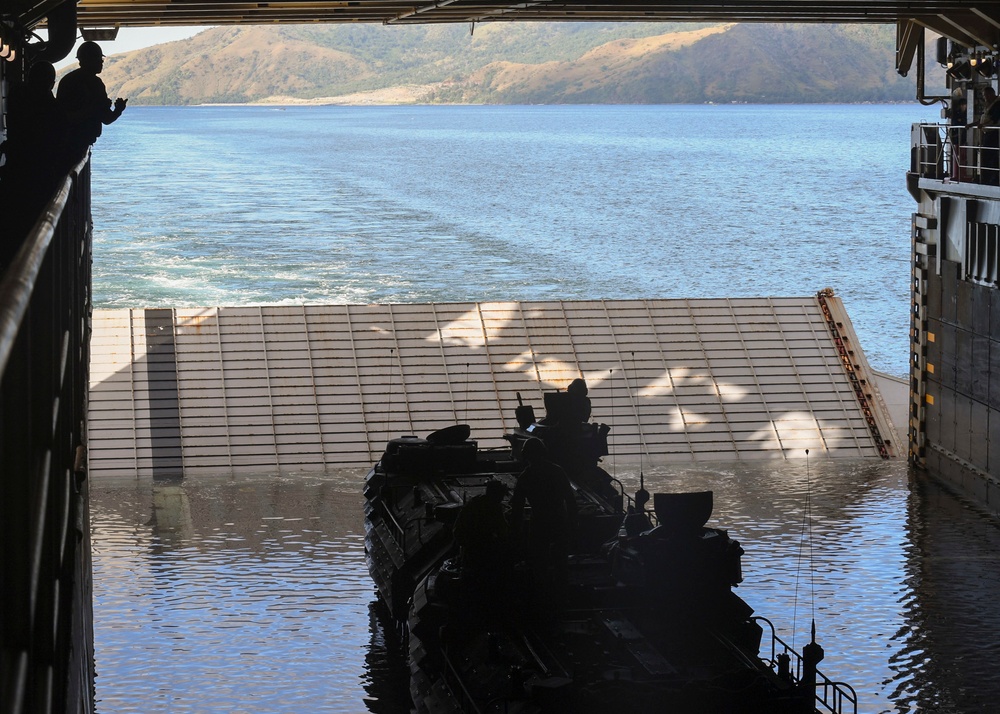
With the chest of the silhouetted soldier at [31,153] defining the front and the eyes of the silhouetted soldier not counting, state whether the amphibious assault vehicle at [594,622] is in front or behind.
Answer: in front

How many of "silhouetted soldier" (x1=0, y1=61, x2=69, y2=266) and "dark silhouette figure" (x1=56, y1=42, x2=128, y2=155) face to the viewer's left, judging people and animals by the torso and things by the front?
0

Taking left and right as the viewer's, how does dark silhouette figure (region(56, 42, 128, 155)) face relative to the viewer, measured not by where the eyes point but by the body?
facing to the right of the viewer

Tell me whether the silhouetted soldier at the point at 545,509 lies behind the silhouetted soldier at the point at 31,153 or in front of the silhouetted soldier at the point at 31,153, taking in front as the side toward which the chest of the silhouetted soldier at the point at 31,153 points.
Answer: in front

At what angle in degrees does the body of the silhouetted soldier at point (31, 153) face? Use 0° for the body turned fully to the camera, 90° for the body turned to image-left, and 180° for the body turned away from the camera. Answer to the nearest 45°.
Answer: approximately 225°

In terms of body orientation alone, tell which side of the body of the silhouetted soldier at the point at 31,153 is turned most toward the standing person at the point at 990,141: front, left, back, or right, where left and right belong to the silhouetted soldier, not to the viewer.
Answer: front

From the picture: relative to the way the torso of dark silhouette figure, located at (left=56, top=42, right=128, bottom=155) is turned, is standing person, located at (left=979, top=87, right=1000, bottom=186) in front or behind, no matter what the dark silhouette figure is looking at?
in front
